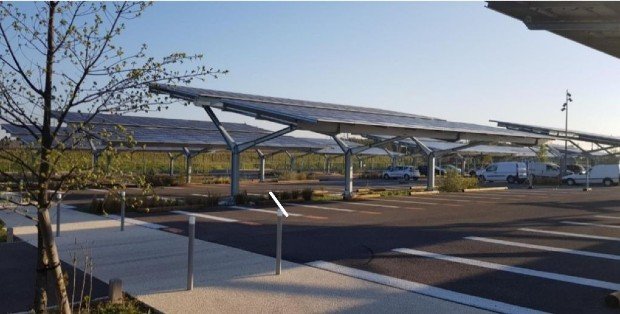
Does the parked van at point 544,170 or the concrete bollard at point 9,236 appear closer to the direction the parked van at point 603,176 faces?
the parked van

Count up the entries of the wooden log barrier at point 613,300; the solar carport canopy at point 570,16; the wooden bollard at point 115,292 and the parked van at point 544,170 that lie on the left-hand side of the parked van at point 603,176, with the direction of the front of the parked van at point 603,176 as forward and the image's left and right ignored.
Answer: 3

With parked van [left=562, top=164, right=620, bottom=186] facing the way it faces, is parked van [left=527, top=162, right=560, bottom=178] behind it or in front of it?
in front

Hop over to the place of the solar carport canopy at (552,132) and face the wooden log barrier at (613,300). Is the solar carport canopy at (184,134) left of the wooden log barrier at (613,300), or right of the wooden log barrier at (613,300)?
right

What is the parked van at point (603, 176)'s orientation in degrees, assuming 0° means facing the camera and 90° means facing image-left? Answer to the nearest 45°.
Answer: approximately 90°

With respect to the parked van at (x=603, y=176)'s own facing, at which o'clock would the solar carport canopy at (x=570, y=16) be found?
The solar carport canopy is roughly at 9 o'clock from the parked van.

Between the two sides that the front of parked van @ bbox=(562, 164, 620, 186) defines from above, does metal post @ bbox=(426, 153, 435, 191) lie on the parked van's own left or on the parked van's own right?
on the parked van's own left

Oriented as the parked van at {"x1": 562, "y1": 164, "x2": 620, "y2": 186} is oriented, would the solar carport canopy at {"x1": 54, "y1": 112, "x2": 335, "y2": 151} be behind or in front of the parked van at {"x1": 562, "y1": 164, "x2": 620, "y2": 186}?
in front

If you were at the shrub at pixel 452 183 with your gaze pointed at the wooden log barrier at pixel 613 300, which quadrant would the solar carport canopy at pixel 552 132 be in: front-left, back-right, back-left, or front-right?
back-left
